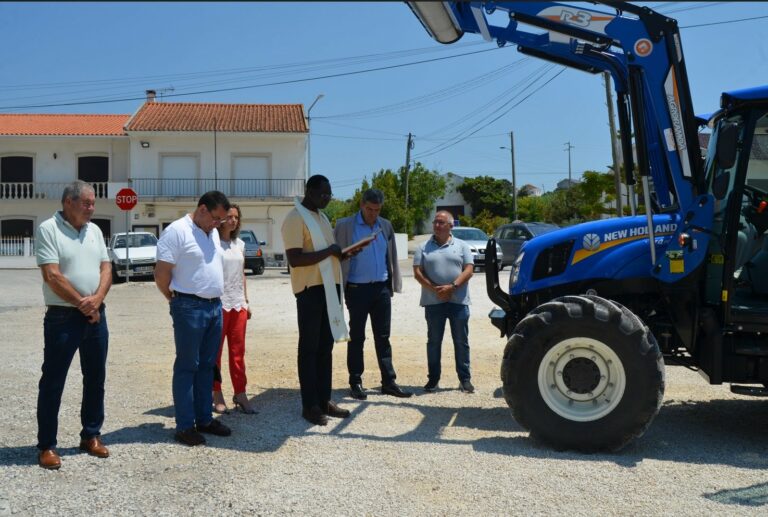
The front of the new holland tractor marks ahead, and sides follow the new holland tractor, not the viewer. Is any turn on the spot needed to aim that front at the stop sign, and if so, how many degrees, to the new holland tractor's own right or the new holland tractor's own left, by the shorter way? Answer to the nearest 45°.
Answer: approximately 45° to the new holland tractor's own right

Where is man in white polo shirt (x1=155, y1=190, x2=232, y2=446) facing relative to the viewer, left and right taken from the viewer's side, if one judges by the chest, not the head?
facing the viewer and to the right of the viewer

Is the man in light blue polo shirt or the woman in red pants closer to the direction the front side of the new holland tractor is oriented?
the woman in red pants

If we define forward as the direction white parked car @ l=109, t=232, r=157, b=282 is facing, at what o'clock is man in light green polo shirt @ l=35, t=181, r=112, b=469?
The man in light green polo shirt is roughly at 12 o'clock from the white parked car.

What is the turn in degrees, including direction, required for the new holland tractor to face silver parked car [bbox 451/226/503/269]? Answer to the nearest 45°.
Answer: approximately 90° to its right

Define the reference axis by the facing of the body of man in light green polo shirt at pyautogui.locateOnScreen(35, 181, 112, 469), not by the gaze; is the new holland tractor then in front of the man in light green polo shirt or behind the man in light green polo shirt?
in front

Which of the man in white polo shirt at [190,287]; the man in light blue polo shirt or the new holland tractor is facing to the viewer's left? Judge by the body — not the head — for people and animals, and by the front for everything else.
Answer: the new holland tractor

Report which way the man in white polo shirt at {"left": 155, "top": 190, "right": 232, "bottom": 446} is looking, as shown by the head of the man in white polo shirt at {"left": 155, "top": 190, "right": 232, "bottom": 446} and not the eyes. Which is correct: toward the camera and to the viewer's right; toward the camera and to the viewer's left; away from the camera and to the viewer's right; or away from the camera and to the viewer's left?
toward the camera and to the viewer's right

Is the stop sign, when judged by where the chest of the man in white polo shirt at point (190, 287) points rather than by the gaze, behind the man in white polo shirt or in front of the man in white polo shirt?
behind

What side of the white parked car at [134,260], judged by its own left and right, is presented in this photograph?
front

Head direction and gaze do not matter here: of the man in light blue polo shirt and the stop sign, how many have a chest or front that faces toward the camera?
2

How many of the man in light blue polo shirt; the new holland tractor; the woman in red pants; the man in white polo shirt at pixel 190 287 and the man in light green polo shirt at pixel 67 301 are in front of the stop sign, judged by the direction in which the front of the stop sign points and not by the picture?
5

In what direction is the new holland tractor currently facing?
to the viewer's left
